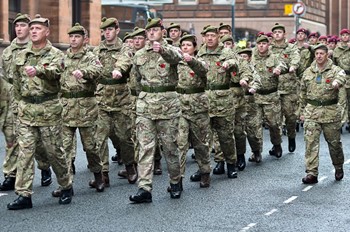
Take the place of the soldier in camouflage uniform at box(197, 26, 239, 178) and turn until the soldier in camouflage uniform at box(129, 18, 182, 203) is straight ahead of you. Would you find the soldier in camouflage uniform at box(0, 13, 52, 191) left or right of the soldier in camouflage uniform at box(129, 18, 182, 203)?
right

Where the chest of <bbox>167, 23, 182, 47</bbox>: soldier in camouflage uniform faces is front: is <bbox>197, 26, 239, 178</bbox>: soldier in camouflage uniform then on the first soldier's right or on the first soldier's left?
on the first soldier's left

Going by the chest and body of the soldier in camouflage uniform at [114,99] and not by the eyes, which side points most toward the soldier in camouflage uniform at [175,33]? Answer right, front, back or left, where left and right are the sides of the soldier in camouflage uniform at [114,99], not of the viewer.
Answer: back

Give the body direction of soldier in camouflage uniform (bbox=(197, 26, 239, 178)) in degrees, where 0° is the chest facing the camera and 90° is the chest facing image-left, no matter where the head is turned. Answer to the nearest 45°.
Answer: approximately 45°

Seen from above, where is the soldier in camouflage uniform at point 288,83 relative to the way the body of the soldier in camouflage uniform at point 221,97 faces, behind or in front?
behind

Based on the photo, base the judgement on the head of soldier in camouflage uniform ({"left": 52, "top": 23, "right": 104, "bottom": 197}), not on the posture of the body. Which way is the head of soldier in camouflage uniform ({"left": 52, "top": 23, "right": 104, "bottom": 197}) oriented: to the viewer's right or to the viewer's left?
to the viewer's left

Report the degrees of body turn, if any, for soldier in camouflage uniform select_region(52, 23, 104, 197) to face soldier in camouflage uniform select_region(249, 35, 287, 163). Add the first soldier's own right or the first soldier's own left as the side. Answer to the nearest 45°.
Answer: approximately 180°

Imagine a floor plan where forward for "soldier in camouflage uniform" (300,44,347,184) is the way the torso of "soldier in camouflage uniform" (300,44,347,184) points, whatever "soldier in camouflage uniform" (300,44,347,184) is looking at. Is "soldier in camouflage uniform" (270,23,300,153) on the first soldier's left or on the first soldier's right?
on the first soldier's right
